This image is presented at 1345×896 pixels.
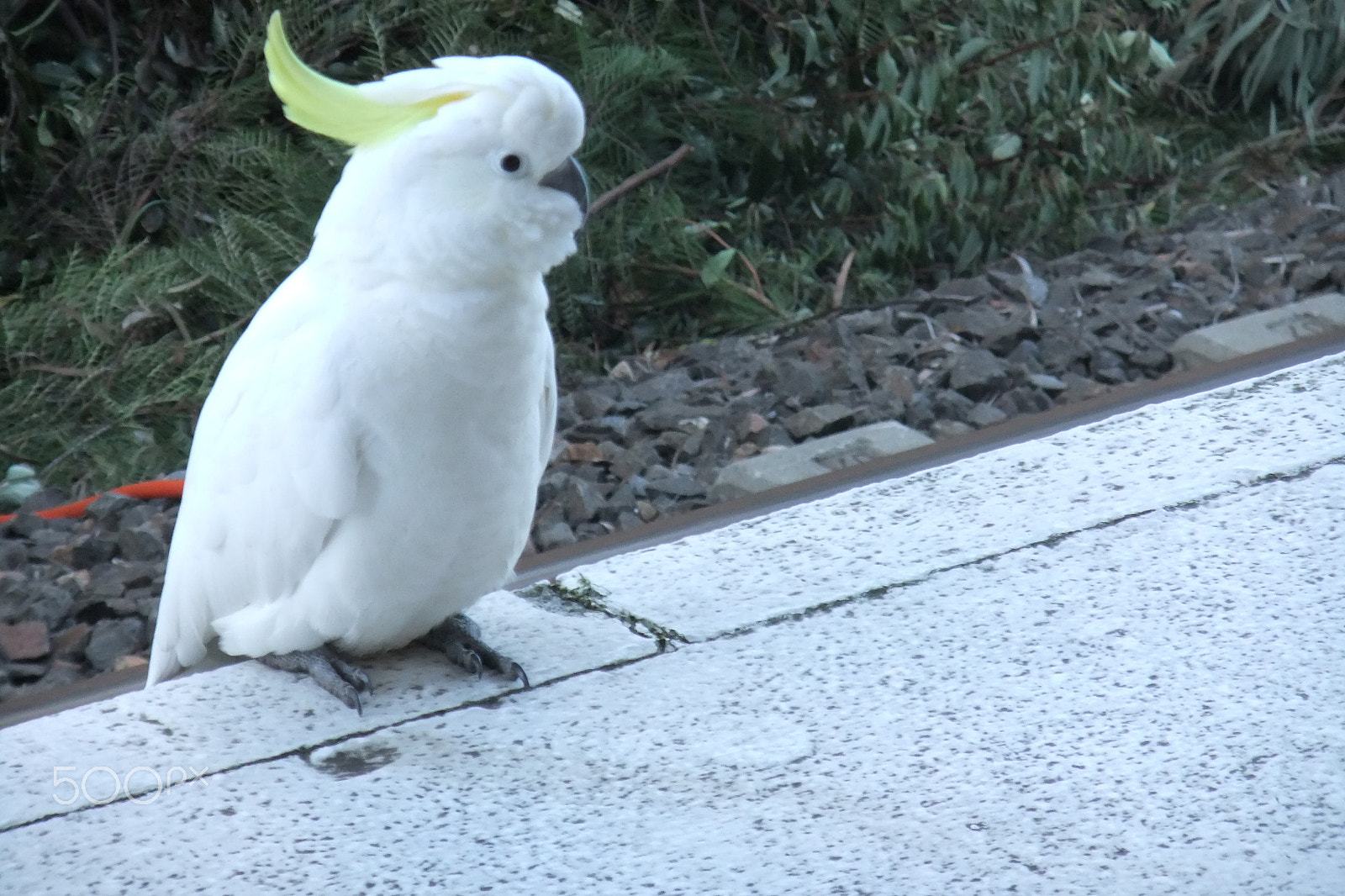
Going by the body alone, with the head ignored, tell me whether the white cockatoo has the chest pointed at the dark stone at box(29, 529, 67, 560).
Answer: no

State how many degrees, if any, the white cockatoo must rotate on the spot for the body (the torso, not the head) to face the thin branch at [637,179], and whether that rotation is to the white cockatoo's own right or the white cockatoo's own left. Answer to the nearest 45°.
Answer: approximately 135° to the white cockatoo's own left

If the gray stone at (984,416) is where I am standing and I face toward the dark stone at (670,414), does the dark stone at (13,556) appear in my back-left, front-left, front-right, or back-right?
front-left

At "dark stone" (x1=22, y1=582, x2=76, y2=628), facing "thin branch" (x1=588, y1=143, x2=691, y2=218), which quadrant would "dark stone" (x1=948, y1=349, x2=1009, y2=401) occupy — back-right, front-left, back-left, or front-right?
front-right

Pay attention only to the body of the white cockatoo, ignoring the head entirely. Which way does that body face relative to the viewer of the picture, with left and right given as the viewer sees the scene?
facing the viewer and to the right of the viewer

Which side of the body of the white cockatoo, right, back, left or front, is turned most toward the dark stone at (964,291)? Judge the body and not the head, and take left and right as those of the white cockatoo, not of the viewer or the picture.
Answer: left

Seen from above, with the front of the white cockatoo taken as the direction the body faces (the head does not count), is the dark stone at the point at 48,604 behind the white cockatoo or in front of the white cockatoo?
behind

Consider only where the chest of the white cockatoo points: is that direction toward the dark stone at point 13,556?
no

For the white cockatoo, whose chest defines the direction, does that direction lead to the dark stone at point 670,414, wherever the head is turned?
no

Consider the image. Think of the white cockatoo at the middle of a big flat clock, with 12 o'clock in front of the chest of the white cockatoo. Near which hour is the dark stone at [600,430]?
The dark stone is roughly at 8 o'clock from the white cockatoo.

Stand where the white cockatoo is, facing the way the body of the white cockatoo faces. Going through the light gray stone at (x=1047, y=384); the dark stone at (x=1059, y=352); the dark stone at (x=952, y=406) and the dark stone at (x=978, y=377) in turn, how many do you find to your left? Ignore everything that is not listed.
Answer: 4

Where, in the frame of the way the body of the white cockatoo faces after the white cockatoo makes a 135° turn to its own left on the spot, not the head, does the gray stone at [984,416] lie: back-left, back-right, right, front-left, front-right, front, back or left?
front-right

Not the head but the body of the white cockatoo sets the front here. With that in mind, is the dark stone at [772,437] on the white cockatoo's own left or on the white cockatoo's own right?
on the white cockatoo's own left
